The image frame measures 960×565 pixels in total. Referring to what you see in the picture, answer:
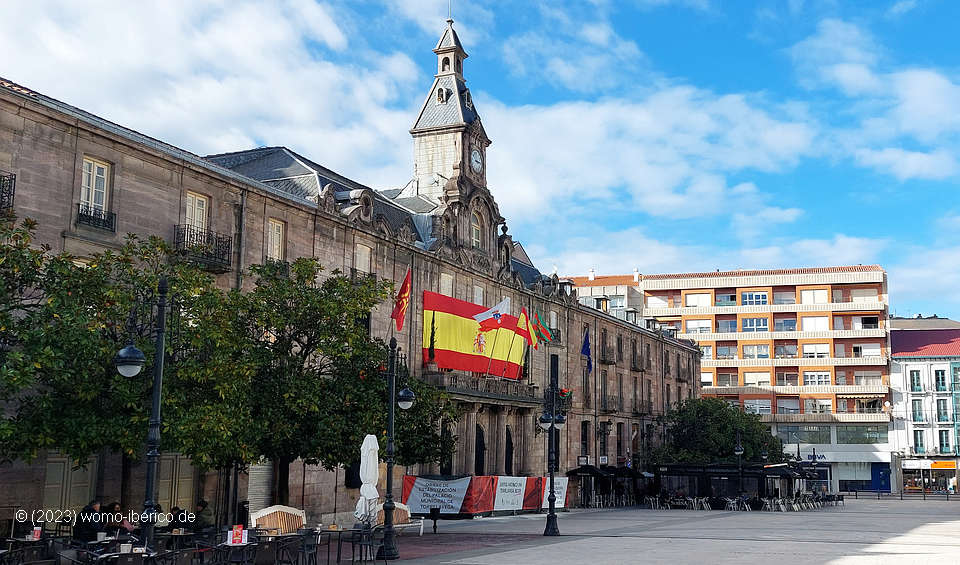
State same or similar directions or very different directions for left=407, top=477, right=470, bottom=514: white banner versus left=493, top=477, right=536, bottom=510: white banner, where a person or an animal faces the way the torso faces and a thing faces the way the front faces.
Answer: same or similar directions

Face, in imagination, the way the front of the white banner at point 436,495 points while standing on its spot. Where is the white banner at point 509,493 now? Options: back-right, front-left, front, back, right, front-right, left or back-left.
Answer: back-left

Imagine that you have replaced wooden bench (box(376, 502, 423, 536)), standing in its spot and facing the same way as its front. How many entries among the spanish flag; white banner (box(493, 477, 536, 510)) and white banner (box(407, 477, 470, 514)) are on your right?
0

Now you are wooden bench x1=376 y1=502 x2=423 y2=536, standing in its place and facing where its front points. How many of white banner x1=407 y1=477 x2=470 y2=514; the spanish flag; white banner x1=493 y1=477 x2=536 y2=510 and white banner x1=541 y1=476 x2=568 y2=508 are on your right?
0

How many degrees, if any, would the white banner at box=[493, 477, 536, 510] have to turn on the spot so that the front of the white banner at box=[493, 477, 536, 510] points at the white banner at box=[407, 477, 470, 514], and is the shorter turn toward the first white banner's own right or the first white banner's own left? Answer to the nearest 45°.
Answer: approximately 45° to the first white banner's own right

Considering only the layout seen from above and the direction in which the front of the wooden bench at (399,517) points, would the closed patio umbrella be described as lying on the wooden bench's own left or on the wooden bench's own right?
on the wooden bench's own right

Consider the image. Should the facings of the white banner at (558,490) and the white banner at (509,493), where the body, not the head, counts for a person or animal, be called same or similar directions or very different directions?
same or similar directions

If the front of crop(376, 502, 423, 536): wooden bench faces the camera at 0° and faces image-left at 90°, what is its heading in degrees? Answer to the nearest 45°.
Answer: approximately 315°

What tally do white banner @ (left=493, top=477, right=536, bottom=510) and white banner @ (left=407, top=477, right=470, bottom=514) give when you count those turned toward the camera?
2

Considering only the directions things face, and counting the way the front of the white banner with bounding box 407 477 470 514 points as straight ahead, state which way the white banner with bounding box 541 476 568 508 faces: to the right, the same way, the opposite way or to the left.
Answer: the same way

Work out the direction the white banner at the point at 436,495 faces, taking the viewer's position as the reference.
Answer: facing the viewer
